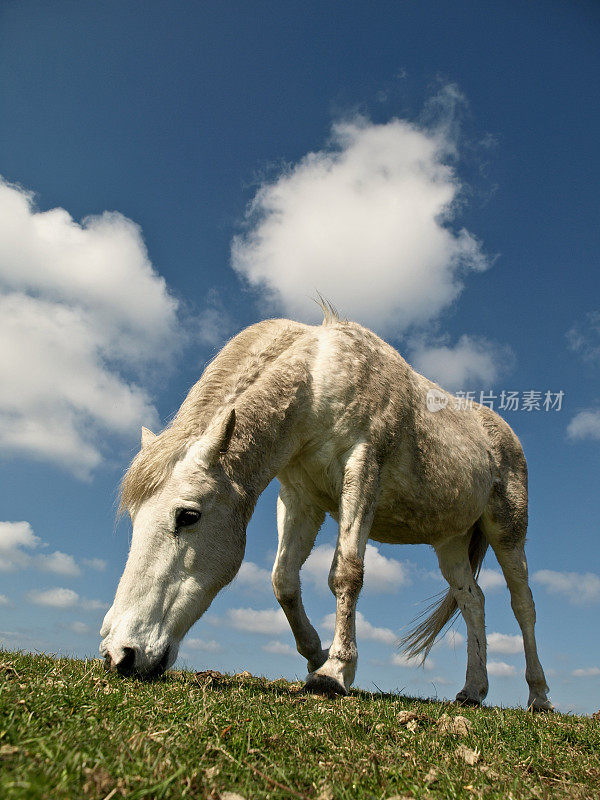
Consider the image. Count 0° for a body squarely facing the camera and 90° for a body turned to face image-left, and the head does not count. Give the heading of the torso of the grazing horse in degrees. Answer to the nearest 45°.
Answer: approximately 45°
